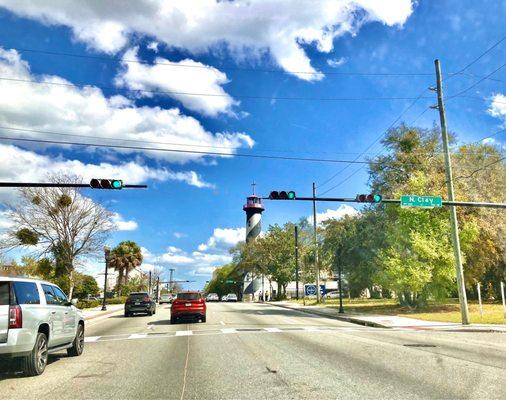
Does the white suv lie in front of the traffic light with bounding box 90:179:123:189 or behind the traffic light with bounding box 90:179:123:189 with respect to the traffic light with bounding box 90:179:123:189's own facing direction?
in front

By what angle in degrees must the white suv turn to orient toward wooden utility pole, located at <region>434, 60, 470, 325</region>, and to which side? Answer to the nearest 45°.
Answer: approximately 45° to its right

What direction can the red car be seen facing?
away from the camera

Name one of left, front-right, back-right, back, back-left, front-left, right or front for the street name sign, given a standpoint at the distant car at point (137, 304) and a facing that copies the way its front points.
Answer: back-right

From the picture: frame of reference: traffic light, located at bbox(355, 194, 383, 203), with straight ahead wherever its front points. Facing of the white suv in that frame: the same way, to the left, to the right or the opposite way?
the opposite way

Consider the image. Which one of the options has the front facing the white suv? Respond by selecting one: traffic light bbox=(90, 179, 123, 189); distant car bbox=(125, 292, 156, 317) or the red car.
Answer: the traffic light

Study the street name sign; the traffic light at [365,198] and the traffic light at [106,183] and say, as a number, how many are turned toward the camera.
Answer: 3

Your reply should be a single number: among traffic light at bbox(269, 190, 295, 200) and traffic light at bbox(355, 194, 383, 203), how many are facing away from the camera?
0

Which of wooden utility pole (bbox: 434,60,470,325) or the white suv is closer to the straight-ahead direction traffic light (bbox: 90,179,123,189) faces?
the white suv

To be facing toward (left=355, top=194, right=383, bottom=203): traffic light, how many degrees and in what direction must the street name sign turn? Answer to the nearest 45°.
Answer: approximately 45° to its right

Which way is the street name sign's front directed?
toward the camera

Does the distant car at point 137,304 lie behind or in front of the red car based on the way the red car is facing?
in front

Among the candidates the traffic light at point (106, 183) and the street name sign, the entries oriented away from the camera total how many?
0

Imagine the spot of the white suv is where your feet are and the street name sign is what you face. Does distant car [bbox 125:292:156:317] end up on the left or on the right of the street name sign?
left

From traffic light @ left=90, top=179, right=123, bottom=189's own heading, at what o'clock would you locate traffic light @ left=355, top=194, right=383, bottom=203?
traffic light @ left=355, top=194, right=383, bottom=203 is roughly at 9 o'clock from traffic light @ left=90, top=179, right=123, bottom=189.
